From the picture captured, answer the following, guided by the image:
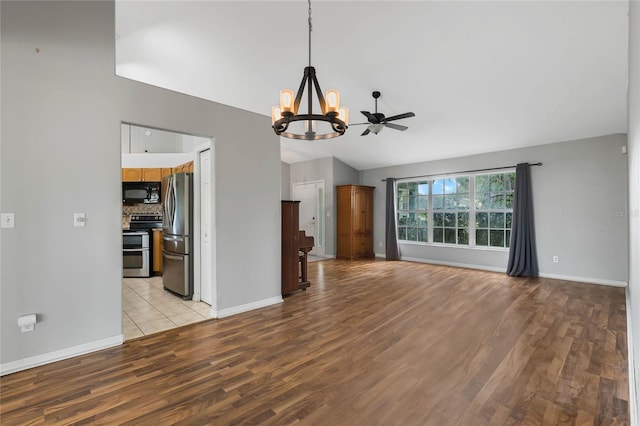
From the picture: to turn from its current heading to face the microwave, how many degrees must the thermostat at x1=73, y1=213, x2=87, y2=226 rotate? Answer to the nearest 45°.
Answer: approximately 180°

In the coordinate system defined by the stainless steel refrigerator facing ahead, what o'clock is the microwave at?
The microwave is roughly at 4 o'clock from the stainless steel refrigerator.

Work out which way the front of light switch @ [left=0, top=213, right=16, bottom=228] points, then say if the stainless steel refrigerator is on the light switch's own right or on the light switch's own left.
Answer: on the light switch's own left

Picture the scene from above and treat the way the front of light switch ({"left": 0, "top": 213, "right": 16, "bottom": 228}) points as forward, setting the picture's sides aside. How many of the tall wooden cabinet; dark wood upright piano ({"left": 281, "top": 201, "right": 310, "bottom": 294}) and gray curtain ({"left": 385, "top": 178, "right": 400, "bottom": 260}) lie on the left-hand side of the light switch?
3

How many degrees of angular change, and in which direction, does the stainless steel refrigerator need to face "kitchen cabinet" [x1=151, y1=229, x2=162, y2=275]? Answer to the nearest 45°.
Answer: approximately 135° to its right

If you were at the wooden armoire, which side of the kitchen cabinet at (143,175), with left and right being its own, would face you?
left

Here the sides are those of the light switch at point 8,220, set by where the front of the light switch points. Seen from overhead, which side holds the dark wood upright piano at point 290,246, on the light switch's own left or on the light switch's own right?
on the light switch's own left

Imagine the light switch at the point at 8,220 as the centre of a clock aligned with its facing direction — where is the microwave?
The microwave is roughly at 7 o'clock from the light switch.

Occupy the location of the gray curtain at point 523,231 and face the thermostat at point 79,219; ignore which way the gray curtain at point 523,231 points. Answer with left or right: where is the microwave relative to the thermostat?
right

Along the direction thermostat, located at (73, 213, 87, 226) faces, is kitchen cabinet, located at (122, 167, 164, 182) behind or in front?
behind
